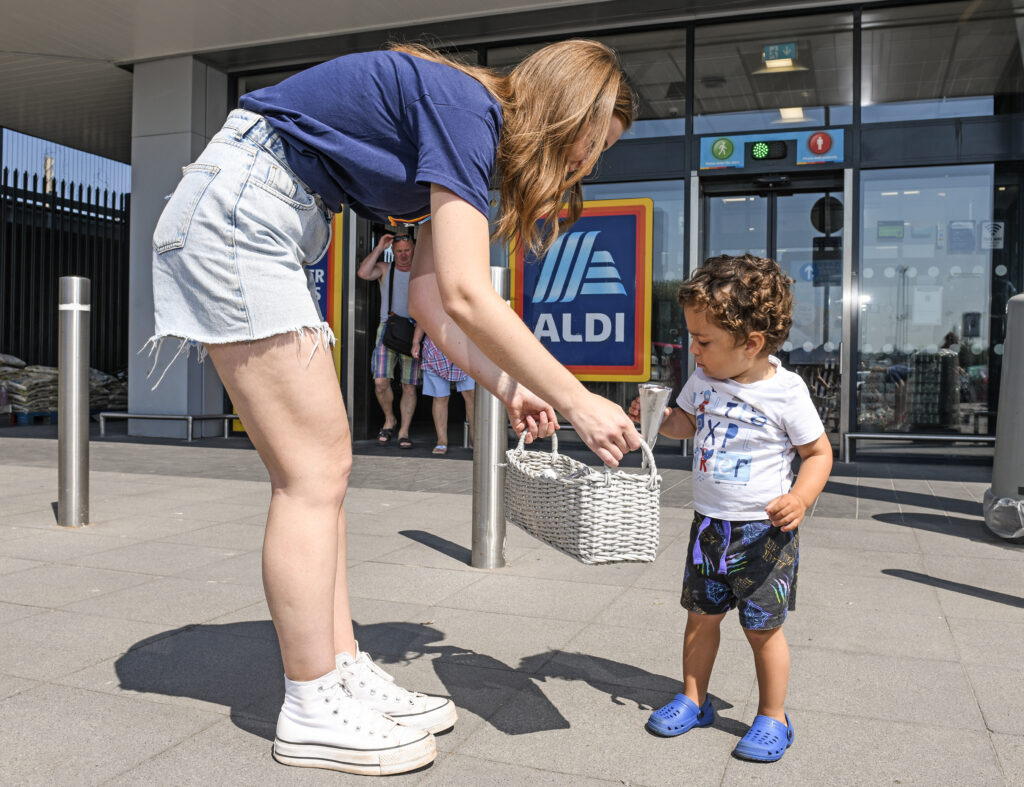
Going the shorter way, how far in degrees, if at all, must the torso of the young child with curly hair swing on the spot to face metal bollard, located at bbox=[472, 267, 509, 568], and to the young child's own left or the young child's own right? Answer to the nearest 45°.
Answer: approximately 90° to the young child's own right

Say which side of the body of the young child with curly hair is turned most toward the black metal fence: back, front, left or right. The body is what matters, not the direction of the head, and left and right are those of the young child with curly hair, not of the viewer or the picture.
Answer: right

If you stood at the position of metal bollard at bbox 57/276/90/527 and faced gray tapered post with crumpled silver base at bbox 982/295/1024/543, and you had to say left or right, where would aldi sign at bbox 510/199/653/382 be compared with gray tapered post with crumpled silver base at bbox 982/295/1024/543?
left

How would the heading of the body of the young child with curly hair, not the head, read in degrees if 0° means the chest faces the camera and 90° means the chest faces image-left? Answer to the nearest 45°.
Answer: approximately 45°

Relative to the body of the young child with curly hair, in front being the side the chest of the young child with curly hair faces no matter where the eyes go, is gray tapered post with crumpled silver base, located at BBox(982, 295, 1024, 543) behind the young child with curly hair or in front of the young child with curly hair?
behind

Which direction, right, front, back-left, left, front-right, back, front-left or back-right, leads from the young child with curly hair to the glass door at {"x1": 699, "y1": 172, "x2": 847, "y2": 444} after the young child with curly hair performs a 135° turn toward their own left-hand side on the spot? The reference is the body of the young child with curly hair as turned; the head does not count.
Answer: left

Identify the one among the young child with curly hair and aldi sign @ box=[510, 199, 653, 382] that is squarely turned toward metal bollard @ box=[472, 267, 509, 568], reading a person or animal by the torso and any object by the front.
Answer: the aldi sign

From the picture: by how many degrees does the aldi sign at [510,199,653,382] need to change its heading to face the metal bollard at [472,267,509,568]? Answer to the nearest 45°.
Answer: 0° — it already faces it

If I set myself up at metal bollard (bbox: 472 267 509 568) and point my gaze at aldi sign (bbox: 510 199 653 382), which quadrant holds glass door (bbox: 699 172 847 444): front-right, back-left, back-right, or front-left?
front-right

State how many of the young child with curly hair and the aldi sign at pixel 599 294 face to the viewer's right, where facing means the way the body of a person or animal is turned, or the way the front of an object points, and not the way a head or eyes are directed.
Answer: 0

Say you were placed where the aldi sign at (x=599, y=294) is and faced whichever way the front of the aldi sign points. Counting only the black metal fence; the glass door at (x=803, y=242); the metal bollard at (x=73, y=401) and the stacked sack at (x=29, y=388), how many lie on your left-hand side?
1

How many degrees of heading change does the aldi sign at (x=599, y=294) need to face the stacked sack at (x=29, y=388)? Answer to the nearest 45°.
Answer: approximately 90° to its right

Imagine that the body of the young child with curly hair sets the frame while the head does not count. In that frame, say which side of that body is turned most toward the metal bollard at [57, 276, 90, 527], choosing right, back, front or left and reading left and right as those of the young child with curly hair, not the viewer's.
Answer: right

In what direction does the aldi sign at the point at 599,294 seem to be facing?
toward the camera

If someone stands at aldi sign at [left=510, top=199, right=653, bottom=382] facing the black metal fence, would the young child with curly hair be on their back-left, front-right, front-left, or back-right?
back-left

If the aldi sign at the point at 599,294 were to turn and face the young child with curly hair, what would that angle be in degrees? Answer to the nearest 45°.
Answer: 0° — it already faces them

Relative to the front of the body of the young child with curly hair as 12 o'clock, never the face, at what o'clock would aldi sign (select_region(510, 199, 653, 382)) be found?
The aldi sign is roughly at 4 o'clock from the young child with curly hair.
